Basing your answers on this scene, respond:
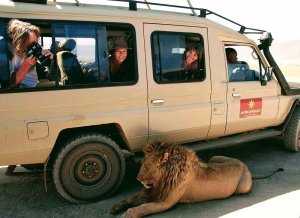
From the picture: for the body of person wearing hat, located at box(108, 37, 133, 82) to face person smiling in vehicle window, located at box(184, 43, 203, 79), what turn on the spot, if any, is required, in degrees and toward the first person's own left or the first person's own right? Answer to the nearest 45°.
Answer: approximately 90° to the first person's own left

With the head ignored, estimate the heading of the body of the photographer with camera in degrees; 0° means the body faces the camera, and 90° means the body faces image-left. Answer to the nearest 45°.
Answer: approximately 315°

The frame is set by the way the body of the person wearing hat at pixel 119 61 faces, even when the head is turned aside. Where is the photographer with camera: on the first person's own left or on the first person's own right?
on the first person's own right

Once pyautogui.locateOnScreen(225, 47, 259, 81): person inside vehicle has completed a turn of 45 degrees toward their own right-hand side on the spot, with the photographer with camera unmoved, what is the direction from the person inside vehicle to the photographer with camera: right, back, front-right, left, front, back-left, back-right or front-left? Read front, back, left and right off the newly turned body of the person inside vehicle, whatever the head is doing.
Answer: right

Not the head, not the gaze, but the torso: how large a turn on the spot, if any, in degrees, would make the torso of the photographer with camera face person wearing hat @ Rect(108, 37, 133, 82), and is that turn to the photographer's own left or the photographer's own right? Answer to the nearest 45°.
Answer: approximately 45° to the photographer's own left

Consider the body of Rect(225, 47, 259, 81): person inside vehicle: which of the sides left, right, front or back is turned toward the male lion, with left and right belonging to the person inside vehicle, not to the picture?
right

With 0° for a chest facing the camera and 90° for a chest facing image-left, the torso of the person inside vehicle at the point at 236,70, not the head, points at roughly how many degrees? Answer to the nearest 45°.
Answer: approximately 270°

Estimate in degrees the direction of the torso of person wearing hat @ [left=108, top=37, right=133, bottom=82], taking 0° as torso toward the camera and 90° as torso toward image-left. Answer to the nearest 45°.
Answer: approximately 315°

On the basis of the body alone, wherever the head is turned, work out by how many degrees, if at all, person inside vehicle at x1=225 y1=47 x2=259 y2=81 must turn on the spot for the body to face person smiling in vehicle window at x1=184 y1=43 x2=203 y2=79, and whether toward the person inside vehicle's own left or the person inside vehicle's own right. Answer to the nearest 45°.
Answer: approximately 135° to the person inside vehicle's own right

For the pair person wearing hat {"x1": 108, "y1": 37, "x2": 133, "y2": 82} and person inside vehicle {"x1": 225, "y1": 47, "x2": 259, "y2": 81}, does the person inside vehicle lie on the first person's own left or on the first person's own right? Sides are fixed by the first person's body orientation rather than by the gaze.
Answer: on the first person's own left
